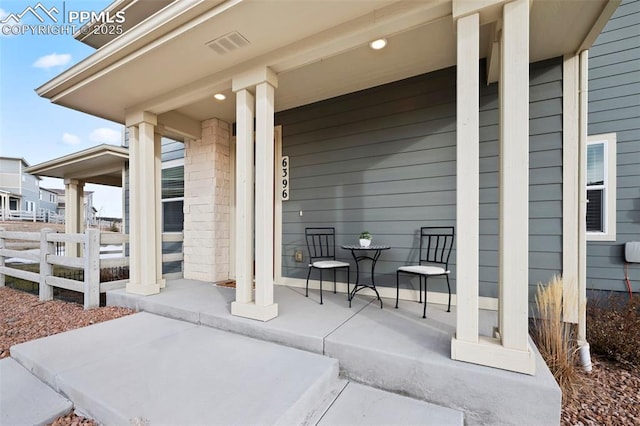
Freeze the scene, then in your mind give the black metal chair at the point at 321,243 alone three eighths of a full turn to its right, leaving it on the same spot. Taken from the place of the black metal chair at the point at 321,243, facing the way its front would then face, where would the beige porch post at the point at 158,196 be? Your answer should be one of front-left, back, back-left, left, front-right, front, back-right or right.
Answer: front

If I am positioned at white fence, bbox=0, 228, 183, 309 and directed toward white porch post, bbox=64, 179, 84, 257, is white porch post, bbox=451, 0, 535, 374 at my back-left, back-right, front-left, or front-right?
back-right

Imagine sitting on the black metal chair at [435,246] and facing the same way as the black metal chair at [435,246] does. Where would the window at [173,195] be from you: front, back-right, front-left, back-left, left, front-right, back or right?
front-right

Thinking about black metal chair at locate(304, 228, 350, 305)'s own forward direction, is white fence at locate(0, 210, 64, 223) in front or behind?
behind

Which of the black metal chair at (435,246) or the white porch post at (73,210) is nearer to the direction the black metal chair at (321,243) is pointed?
the black metal chair

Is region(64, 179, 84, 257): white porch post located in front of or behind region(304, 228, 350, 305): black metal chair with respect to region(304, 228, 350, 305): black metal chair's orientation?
behind

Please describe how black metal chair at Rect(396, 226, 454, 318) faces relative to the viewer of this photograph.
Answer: facing the viewer and to the left of the viewer

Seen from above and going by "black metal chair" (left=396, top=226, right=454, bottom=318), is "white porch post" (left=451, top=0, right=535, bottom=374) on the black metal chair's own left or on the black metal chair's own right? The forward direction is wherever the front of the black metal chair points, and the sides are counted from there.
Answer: on the black metal chair's own left

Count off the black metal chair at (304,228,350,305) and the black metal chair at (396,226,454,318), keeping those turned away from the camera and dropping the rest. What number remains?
0

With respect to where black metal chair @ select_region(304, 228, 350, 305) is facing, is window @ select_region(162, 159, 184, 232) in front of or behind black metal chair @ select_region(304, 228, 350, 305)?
behind

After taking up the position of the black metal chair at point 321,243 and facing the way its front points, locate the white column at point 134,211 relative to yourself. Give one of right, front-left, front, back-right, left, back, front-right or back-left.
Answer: back-right
